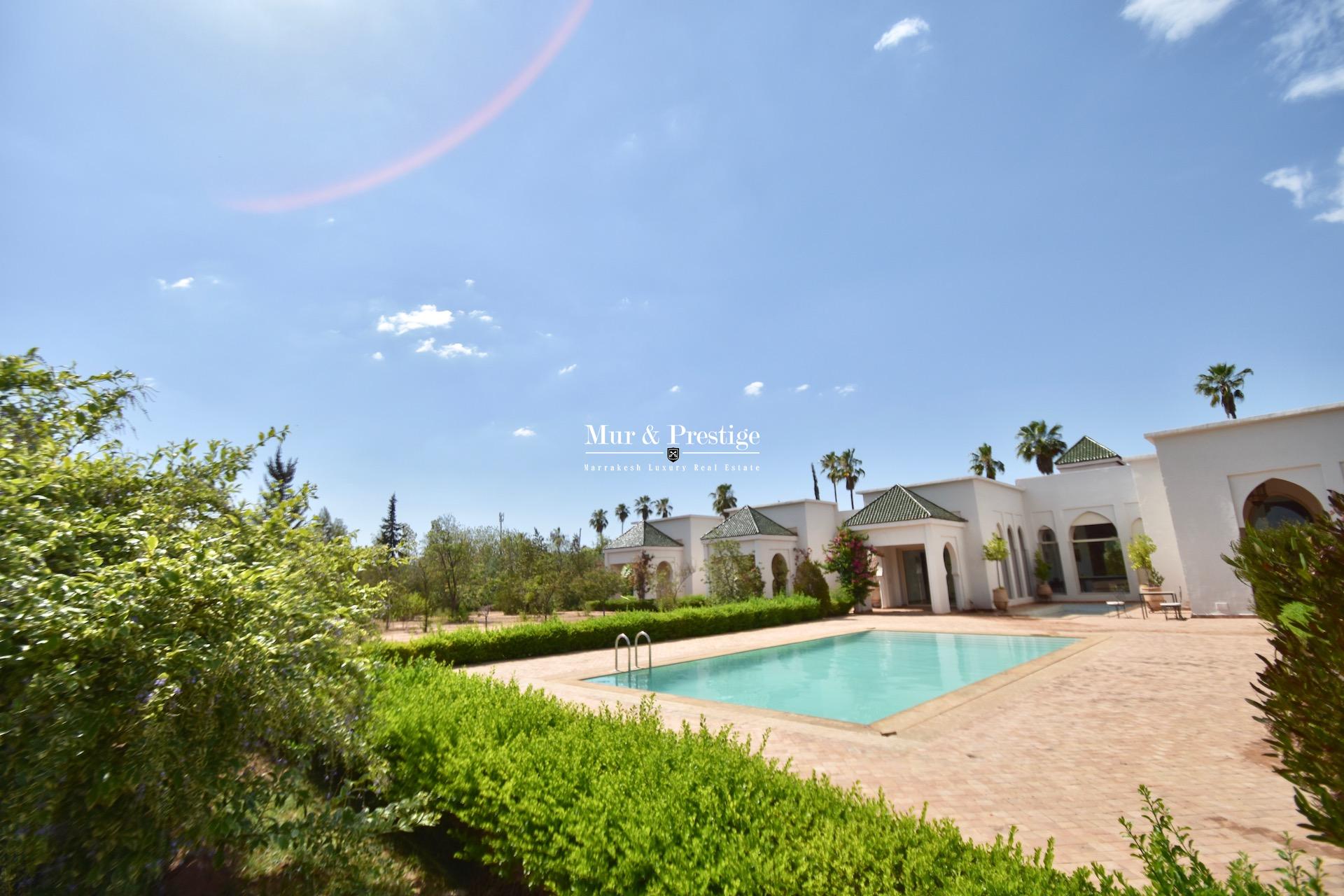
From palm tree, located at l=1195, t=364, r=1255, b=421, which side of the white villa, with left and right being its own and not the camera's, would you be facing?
back

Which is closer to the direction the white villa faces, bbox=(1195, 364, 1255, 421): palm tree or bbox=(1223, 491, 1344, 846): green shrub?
the green shrub

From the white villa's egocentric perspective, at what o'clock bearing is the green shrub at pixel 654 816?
The green shrub is roughly at 11 o'clock from the white villa.

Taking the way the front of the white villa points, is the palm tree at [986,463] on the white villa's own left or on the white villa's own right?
on the white villa's own right

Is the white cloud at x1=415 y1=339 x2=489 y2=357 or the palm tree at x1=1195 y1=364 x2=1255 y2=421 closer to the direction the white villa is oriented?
the white cloud

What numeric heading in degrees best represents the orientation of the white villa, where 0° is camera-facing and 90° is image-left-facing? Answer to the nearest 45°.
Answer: approximately 45°

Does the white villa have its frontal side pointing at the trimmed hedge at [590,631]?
yes
